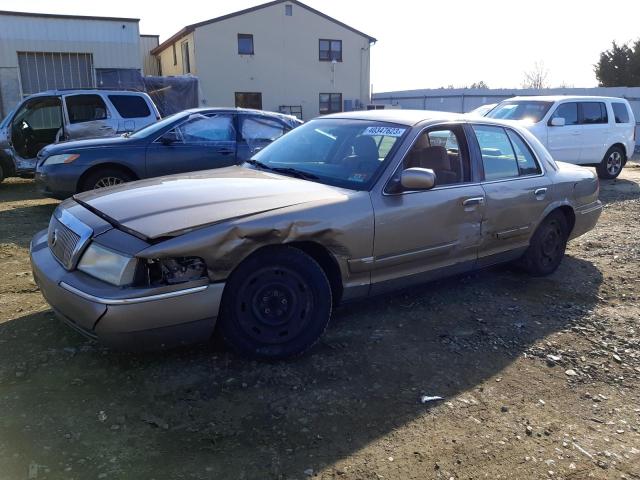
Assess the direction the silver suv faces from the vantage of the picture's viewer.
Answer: facing to the left of the viewer

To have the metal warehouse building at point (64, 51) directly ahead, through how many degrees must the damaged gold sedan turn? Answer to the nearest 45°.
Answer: approximately 90° to its right

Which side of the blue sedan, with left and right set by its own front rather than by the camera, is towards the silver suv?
right

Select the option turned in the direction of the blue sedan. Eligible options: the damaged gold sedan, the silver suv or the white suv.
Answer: the white suv

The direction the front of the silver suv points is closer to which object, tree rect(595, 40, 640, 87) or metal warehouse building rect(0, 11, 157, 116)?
the metal warehouse building

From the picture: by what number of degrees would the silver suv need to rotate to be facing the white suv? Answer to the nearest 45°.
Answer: approximately 180°

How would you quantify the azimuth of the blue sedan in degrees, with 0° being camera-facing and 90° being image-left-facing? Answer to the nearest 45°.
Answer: approximately 90°

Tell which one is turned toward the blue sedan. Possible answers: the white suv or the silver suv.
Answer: the white suv

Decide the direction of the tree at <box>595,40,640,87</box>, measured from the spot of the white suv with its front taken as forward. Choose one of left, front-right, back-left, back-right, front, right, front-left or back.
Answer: back-right

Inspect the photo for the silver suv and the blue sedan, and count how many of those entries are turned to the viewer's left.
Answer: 2
